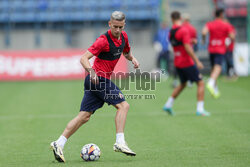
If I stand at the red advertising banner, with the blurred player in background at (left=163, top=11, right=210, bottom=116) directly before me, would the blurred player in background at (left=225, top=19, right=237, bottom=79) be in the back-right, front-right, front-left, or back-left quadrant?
front-left

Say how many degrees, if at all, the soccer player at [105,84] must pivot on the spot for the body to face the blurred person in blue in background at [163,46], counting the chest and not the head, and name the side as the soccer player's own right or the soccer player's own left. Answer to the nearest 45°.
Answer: approximately 135° to the soccer player's own left

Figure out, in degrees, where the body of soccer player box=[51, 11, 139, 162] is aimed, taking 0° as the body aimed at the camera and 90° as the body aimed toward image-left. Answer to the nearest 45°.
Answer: approximately 315°

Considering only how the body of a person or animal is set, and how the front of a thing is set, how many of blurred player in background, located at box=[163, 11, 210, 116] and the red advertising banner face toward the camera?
1

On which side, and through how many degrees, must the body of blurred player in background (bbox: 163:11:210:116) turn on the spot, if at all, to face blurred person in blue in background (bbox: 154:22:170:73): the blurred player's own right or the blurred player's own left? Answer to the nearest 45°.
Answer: approximately 45° to the blurred player's own left

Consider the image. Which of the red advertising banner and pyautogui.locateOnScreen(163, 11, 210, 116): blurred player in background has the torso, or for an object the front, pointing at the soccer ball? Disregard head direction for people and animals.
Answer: the red advertising banner

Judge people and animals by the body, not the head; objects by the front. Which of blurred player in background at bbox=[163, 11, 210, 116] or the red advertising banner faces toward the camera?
the red advertising banner

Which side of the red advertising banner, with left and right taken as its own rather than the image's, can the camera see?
front

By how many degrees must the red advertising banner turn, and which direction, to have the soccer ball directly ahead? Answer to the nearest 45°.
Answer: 0° — it already faces it

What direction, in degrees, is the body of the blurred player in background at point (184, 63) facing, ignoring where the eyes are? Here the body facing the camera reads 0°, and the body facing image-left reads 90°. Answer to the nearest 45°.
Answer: approximately 225°

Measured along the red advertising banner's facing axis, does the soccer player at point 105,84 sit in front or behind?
in front

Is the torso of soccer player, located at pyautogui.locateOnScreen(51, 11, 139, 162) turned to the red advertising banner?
no

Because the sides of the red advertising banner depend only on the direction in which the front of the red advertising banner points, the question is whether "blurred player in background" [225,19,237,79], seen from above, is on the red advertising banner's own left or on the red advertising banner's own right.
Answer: on the red advertising banner's own left

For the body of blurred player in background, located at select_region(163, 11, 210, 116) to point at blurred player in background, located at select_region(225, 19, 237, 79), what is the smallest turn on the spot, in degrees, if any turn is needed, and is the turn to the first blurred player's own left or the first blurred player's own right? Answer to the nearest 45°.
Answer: approximately 45° to the first blurred player's own left
